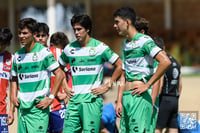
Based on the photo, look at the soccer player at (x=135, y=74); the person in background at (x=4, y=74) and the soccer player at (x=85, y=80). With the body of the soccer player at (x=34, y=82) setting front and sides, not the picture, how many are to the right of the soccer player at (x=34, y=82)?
1

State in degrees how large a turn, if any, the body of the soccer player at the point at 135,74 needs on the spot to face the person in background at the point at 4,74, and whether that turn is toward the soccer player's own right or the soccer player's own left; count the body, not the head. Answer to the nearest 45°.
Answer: approximately 45° to the soccer player's own right

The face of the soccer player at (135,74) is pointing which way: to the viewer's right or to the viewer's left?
to the viewer's left

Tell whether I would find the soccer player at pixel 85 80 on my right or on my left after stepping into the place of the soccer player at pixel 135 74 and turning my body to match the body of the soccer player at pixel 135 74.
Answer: on my right

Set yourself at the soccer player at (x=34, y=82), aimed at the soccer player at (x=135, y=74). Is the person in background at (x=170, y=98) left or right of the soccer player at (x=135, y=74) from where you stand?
left

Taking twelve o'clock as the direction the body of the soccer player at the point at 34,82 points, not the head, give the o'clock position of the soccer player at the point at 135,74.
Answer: the soccer player at the point at 135,74 is roughly at 8 o'clock from the soccer player at the point at 34,82.

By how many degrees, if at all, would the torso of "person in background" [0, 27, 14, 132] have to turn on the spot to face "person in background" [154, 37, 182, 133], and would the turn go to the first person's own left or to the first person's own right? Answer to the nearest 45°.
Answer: approximately 135° to the first person's own left

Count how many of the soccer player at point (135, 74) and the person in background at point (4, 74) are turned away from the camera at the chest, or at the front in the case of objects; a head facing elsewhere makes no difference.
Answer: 0

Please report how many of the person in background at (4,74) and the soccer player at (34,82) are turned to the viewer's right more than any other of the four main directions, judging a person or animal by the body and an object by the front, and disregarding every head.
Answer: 0

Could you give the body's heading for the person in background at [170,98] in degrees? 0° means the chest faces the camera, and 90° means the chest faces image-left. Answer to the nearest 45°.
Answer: approximately 135°
